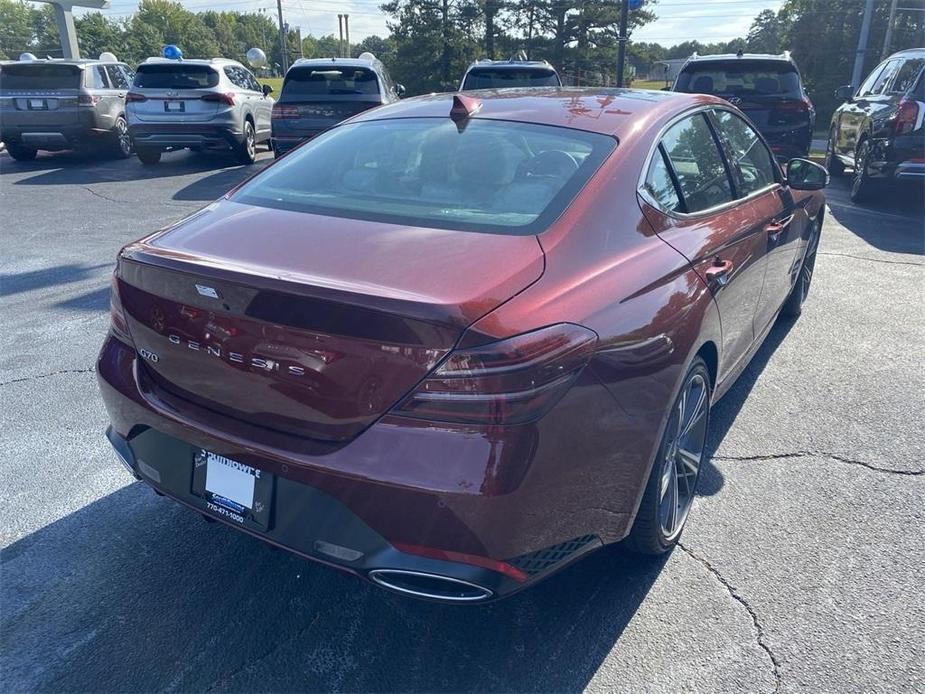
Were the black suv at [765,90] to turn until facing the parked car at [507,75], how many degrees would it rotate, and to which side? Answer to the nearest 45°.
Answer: approximately 90° to its left

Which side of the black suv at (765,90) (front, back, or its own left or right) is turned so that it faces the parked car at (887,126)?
right

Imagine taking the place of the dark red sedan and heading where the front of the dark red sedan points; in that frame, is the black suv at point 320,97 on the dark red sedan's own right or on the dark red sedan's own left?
on the dark red sedan's own left

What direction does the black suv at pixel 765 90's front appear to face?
away from the camera

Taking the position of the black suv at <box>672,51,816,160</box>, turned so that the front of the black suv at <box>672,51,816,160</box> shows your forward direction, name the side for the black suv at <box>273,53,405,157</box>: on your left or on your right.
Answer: on your left

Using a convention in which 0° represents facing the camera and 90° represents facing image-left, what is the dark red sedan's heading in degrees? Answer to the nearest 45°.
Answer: approximately 225°

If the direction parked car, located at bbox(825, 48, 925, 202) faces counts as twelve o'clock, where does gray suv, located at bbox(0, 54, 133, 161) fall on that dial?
The gray suv is roughly at 10 o'clock from the parked car.

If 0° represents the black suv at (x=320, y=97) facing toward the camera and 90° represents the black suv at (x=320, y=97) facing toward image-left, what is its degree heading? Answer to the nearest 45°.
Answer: approximately 180°

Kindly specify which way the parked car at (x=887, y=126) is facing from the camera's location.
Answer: facing away from the viewer and to the left of the viewer
